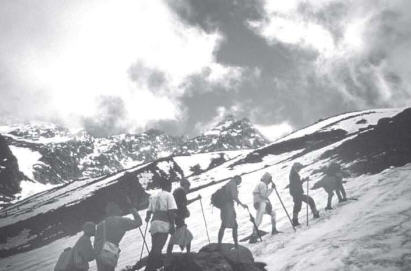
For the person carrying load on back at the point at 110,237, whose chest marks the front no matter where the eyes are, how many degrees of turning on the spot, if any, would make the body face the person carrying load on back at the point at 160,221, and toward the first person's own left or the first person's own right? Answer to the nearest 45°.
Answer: approximately 45° to the first person's own right

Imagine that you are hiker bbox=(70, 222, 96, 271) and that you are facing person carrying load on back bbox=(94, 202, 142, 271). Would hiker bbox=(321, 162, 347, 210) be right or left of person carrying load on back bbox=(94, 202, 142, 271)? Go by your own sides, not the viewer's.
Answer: left

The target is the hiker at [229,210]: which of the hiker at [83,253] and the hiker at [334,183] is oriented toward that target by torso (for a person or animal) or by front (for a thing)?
the hiker at [83,253]

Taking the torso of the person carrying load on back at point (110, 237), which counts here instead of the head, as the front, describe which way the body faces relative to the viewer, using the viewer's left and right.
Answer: facing away from the viewer and to the right of the viewer

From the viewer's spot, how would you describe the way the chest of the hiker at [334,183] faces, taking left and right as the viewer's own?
facing away from the viewer and to the right of the viewer
